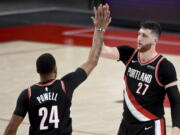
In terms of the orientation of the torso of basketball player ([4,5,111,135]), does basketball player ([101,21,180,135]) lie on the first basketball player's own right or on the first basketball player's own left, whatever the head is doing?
on the first basketball player's own right

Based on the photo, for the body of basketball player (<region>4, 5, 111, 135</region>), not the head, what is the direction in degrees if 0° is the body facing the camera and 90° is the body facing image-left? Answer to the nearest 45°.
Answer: approximately 180°

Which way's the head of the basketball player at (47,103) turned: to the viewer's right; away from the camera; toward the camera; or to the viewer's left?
away from the camera

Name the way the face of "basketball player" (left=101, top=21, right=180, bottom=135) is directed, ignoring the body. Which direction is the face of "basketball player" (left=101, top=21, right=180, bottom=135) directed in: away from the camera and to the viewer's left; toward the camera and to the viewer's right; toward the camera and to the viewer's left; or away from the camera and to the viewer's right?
toward the camera and to the viewer's left
